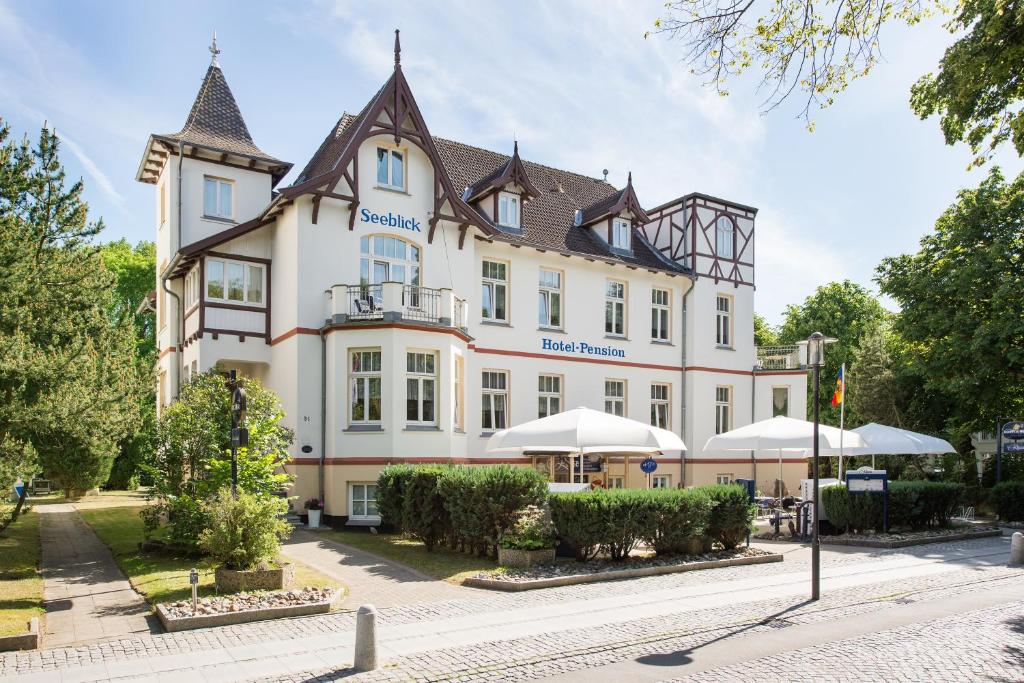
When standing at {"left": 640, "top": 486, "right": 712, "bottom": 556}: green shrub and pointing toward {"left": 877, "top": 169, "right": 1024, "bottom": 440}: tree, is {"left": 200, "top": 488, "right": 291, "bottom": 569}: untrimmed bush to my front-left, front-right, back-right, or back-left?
back-left

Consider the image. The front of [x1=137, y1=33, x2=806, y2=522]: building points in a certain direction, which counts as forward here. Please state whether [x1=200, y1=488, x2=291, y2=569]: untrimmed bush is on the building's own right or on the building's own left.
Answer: on the building's own right
